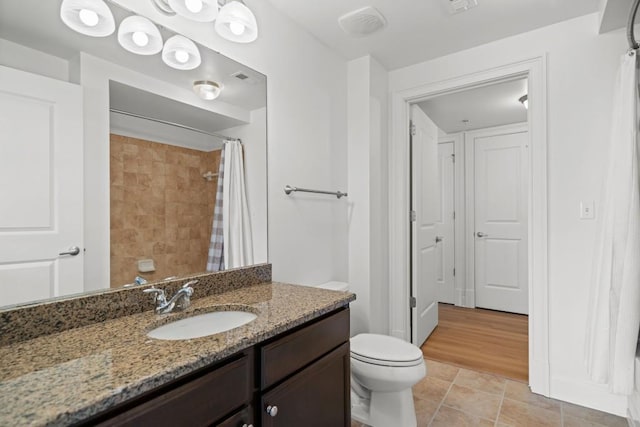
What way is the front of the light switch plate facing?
toward the camera

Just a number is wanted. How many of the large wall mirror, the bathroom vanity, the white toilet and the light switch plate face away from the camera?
0

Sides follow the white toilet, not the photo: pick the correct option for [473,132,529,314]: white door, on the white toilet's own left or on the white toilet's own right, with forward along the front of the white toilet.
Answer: on the white toilet's own left

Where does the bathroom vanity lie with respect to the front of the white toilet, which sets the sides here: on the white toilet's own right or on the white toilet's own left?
on the white toilet's own right

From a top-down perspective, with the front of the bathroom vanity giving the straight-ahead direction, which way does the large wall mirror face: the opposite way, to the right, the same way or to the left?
the same way

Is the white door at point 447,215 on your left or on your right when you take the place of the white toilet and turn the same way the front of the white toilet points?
on your left

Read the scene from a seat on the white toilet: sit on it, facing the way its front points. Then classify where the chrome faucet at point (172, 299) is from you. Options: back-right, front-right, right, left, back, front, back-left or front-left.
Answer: right

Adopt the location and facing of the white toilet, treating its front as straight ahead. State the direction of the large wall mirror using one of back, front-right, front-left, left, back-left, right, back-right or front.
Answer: right

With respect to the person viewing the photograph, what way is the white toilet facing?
facing the viewer and to the right of the viewer

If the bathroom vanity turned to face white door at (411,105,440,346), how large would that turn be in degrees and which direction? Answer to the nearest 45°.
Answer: approximately 90° to its left

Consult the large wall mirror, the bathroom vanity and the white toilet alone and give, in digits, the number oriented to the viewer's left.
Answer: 0
